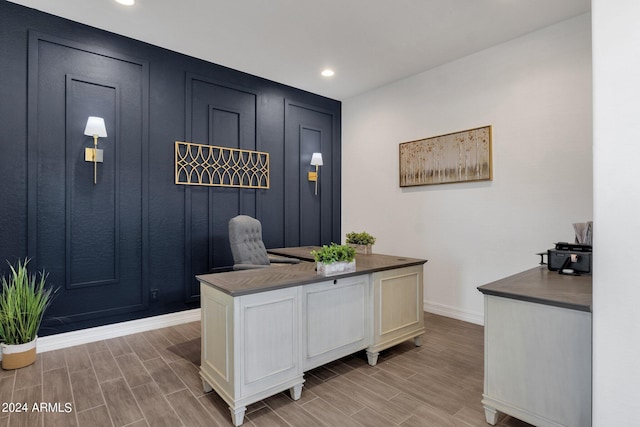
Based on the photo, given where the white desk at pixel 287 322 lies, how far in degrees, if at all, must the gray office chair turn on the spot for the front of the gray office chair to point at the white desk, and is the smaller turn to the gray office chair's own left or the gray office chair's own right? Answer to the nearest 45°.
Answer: approximately 45° to the gray office chair's own right

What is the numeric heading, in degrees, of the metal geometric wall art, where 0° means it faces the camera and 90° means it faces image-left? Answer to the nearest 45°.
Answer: approximately 315°

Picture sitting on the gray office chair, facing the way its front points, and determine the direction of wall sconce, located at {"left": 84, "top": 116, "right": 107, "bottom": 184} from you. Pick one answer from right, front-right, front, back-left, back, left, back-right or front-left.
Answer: back-right

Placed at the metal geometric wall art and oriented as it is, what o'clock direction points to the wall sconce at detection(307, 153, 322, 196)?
The wall sconce is roughly at 10 o'clock from the metal geometric wall art.

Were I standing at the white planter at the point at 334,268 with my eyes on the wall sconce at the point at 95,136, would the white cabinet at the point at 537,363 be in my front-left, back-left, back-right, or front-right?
back-left

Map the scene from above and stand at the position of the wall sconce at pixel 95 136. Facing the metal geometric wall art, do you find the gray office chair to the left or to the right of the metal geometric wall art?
right

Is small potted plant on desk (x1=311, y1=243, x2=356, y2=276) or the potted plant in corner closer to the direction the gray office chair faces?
the small potted plant on desk

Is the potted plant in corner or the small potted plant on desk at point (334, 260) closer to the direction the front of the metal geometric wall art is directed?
the small potted plant on desk
